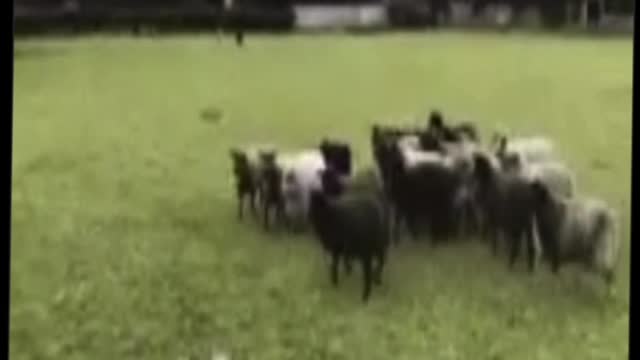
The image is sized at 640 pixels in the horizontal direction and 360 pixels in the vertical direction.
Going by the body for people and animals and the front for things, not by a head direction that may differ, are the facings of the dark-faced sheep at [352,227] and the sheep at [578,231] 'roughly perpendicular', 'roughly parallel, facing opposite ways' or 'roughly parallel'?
roughly parallel

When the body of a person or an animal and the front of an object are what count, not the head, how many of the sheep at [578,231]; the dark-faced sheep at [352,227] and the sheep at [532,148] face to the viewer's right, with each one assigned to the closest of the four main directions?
0

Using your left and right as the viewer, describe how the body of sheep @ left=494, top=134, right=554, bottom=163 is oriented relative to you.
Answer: facing to the left of the viewer
